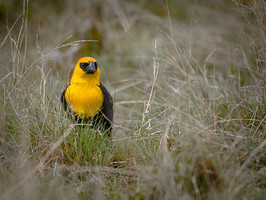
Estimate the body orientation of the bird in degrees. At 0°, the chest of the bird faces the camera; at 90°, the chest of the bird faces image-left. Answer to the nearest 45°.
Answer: approximately 0°
